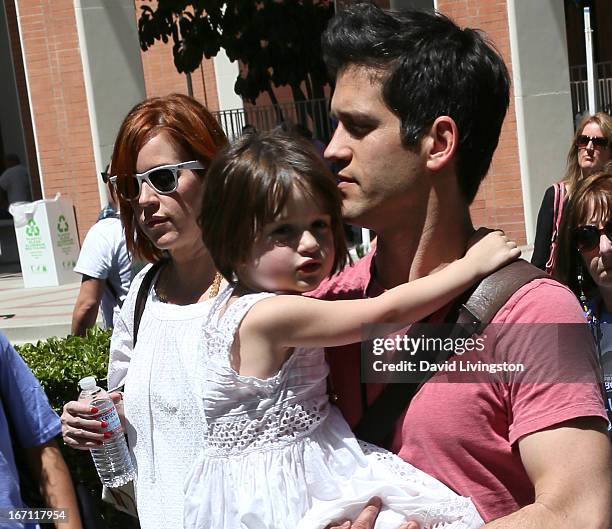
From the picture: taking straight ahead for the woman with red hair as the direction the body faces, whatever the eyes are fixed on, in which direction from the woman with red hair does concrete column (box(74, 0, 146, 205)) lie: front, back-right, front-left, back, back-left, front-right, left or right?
back-right

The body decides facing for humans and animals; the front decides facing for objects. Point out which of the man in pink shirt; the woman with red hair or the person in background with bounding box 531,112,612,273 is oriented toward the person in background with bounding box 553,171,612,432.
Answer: the person in background with bounding box 531,112,612,273

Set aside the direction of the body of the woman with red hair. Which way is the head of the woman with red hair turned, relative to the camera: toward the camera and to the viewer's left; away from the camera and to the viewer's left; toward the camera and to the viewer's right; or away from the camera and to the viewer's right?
toward the camera and to the viewer's left

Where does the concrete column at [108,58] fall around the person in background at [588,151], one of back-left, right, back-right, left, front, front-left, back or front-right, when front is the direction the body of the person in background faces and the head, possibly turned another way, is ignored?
back-right

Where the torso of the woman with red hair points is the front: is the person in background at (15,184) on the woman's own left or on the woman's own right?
on the woman's own right

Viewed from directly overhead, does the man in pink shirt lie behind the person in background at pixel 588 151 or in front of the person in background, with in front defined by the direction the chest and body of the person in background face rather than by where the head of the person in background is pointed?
in front

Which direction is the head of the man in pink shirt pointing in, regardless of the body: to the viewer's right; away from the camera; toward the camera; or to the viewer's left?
to the viewer's left

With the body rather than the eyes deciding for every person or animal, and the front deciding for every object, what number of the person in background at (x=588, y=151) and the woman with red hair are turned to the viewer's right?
0

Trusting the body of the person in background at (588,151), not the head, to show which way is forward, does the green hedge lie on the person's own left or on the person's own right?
on the person's own right

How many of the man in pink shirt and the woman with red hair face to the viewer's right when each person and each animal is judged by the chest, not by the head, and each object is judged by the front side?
0

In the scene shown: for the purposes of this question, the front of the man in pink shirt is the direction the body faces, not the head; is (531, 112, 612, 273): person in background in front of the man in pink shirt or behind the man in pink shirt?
behind

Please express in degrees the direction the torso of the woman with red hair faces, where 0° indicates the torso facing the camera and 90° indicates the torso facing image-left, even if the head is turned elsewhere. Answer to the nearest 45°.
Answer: approximately 45°

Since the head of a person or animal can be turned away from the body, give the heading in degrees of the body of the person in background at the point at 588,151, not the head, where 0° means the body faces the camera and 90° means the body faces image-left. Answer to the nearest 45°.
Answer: approximately 0°

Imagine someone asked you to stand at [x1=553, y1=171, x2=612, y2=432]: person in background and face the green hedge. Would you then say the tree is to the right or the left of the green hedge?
right
